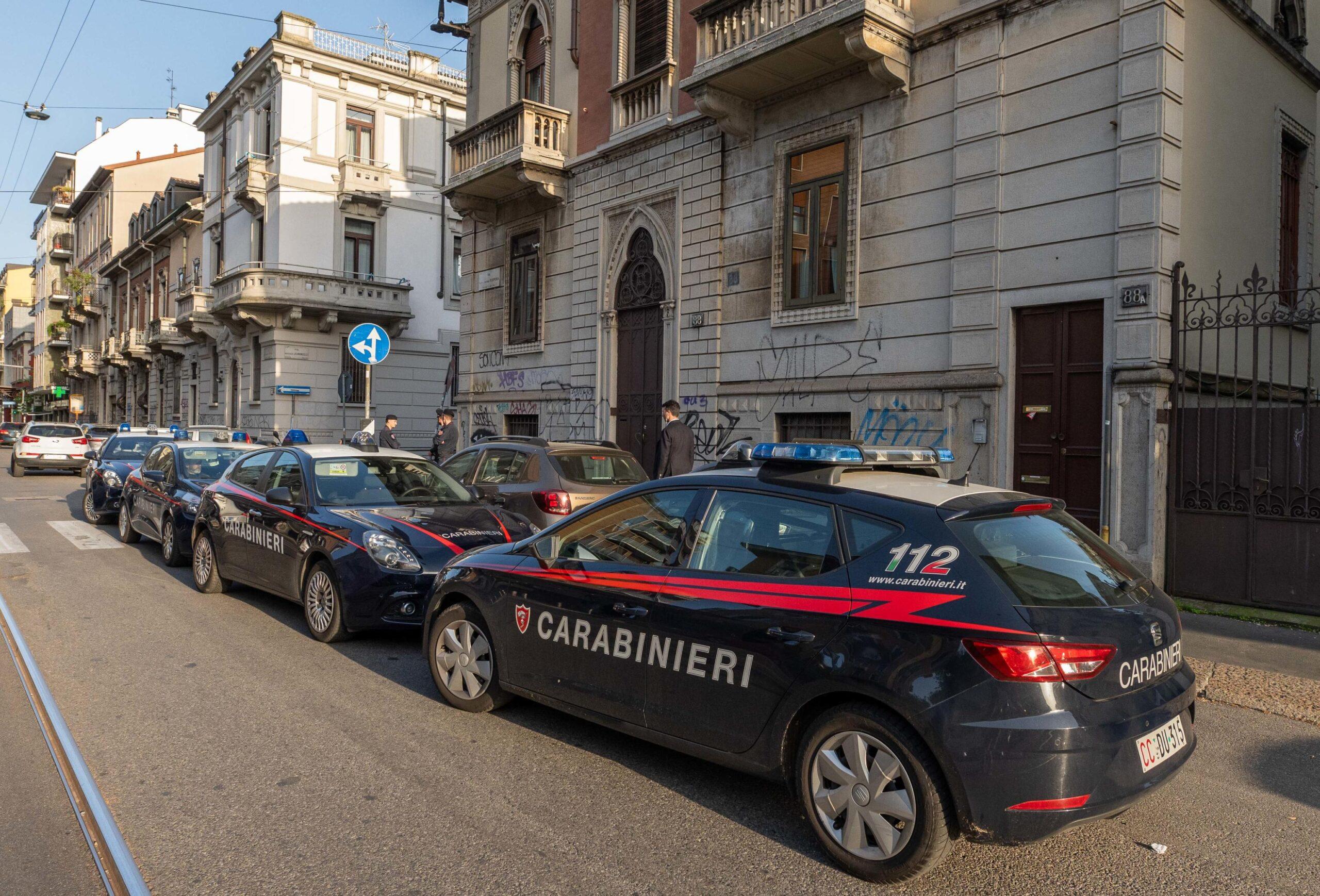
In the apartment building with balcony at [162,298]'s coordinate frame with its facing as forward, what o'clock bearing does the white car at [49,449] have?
The white car is roughly at 11 o'clock from the apartment building with balcony.

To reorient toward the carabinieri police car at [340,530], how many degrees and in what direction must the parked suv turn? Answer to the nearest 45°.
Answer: approximately 90° to its left

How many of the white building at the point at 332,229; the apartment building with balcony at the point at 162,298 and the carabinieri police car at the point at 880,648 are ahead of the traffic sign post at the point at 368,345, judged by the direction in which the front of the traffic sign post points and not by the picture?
1

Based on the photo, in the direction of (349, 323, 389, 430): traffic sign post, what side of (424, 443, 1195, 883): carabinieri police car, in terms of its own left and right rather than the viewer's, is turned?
front

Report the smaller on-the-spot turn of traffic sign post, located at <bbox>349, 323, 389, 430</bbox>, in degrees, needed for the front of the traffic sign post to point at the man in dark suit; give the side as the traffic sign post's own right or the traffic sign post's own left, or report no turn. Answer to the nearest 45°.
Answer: approximately 45° to the traffic sign post's own left

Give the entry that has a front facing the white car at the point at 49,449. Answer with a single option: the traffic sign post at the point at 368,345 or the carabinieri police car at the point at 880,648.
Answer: the carabinieri police car

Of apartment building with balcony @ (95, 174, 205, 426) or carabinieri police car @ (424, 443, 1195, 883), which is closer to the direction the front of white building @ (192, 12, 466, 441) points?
the carabinieri police car

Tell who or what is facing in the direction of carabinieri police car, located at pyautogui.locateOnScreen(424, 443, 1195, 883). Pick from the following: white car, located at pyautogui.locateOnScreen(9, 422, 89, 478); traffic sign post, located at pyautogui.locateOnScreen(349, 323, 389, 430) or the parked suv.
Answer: the traffic sign post

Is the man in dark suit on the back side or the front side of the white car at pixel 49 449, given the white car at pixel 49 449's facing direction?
on the back side

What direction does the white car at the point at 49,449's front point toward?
away from the camera

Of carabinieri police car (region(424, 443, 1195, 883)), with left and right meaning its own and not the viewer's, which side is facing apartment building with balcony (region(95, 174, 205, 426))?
front

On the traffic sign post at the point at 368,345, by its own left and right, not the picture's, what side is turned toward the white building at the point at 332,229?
back

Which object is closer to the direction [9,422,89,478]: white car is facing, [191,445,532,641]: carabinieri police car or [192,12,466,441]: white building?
the white building
